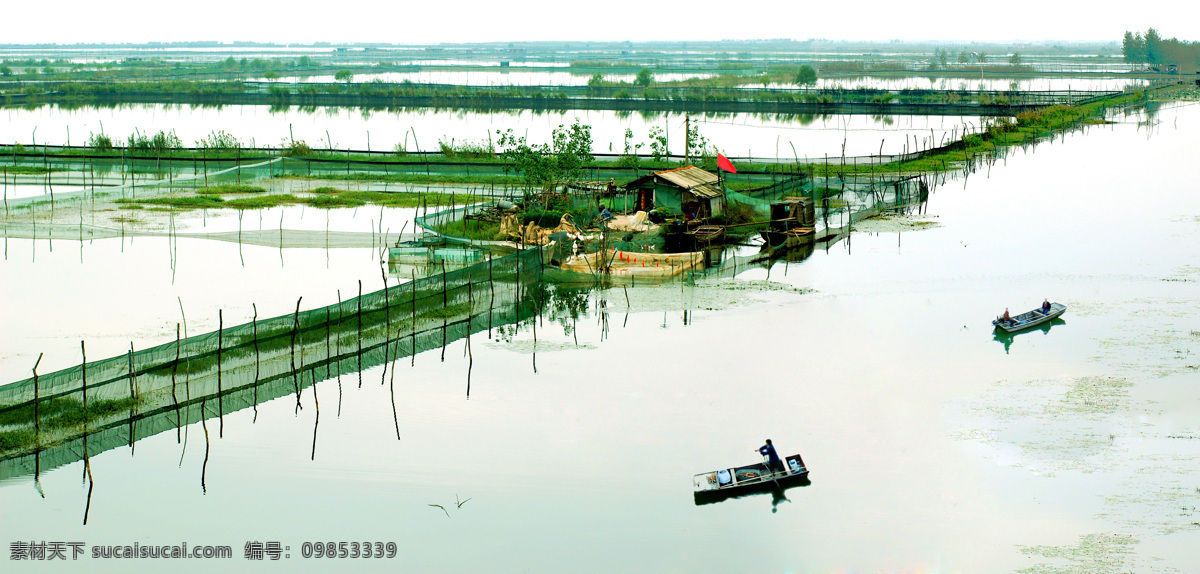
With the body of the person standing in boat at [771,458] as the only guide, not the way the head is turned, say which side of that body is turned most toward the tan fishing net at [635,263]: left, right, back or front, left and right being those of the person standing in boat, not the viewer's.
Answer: right

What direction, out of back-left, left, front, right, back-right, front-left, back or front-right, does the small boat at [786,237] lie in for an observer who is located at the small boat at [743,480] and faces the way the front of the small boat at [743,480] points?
right

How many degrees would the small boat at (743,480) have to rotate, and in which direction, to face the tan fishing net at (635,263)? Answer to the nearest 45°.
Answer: approximately 90° to its right

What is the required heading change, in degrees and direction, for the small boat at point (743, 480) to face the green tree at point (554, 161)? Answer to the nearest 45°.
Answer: approximately 90° to its right

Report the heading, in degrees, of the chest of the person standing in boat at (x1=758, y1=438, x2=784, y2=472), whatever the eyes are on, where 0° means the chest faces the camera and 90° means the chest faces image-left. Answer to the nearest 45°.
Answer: approximately 90°

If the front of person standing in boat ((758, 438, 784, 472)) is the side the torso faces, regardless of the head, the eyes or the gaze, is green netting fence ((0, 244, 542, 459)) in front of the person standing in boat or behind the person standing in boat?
in front

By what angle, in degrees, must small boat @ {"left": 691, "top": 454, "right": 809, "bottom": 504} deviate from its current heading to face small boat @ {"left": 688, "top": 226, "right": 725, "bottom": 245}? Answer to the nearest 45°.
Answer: approximately 90° to its right

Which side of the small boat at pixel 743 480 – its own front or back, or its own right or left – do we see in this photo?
left

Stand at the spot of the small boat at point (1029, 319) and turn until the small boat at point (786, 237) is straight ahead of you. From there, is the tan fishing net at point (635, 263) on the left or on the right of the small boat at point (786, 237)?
left
